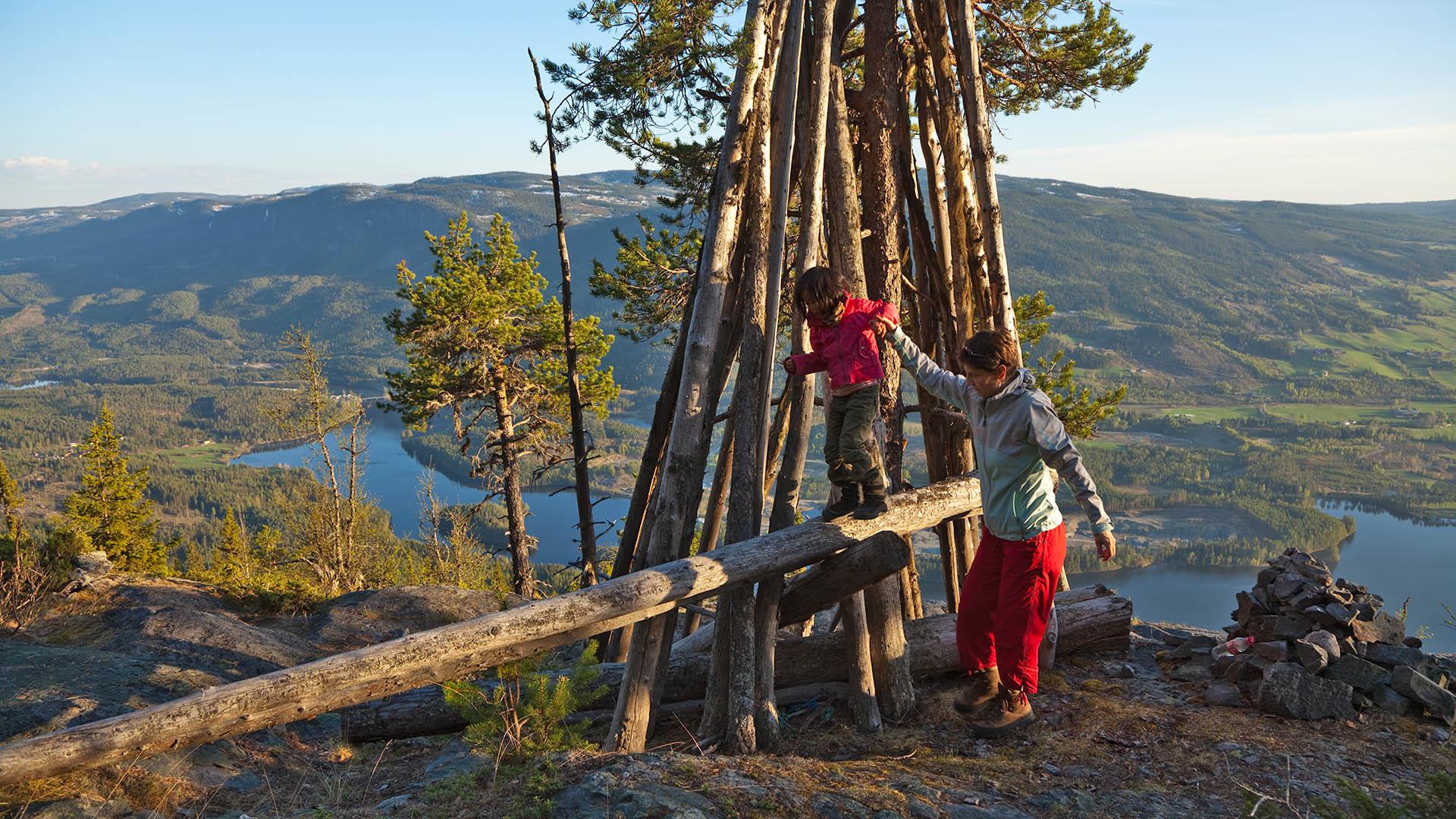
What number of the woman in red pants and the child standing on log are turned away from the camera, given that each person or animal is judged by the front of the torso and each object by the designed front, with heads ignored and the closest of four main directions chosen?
0

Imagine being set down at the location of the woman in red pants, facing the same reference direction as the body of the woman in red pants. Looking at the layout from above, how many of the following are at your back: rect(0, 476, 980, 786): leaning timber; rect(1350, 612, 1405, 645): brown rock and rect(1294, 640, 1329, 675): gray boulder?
2

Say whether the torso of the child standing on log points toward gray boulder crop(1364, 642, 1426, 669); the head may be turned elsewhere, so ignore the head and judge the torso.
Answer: no

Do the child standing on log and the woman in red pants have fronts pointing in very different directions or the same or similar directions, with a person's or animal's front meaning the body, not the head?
same or similar directions

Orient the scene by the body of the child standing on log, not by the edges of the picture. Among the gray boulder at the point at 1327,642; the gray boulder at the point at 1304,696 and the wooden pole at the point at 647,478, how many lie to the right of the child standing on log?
1

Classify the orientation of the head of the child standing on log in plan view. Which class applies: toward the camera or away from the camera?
toward the camera

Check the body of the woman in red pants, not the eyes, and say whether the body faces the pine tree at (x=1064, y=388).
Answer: no

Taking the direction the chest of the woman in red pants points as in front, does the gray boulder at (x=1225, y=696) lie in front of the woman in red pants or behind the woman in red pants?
behind

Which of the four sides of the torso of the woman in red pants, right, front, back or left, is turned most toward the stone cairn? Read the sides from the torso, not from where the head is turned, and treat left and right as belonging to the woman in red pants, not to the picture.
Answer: back

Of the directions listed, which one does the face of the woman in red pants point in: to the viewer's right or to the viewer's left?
to the viewer's left

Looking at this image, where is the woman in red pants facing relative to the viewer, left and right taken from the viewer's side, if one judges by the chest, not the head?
facing the viewer and to the left of the viewer

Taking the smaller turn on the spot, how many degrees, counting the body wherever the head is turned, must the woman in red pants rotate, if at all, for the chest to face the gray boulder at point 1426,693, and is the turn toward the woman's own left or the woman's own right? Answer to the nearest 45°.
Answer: approximately 180°
